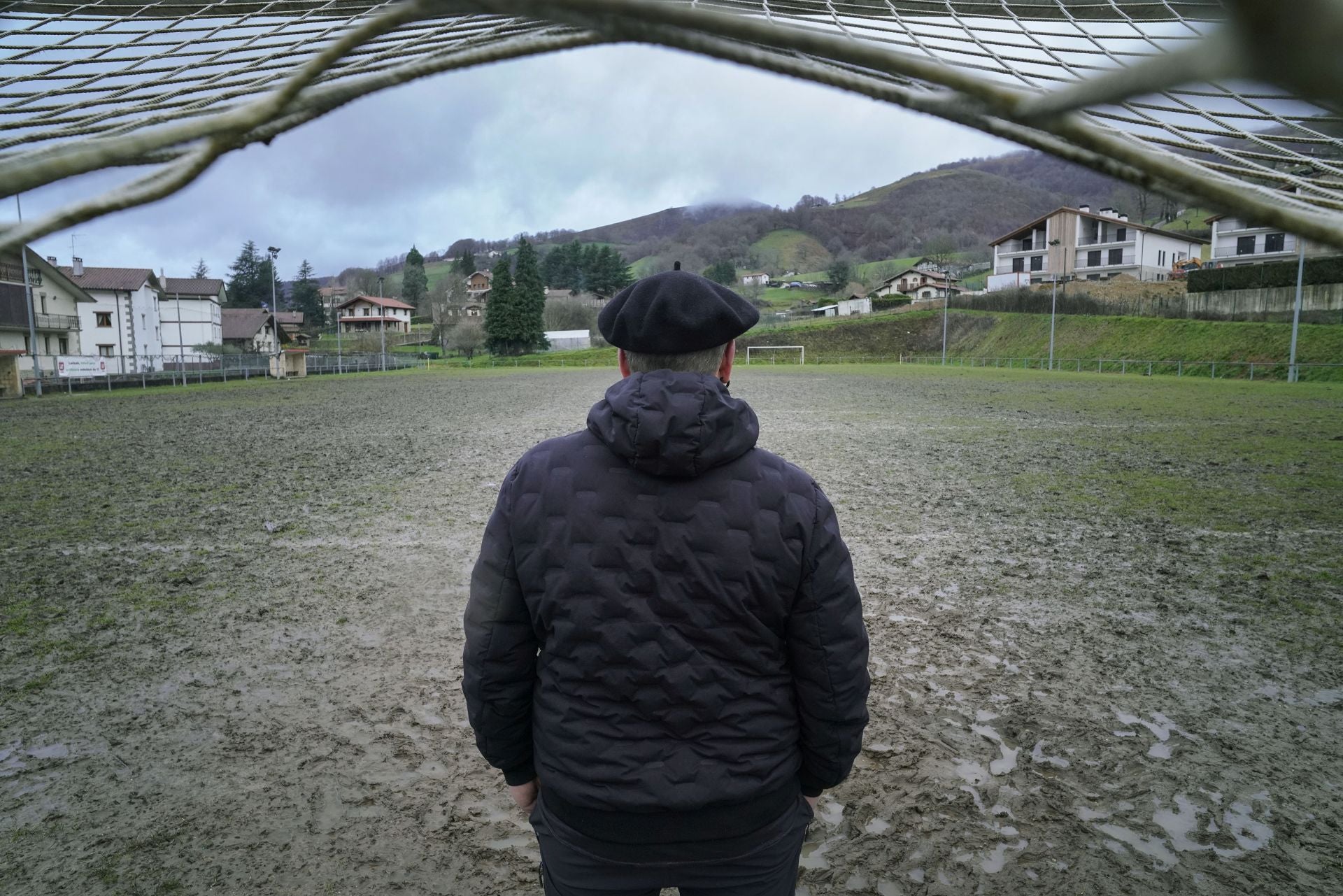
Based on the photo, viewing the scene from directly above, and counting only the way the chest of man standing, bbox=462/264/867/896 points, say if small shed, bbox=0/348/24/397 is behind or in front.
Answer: in front

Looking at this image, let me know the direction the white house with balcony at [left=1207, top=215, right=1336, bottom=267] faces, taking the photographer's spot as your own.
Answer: facing the viewer

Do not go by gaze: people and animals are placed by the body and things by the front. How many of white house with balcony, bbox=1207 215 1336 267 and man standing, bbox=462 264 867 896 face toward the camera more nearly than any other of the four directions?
1

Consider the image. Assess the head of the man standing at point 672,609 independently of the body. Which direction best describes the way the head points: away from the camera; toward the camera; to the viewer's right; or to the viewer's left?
away from the camera

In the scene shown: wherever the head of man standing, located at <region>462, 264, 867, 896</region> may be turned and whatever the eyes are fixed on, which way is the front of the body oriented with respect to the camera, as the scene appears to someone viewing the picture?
away from the camera

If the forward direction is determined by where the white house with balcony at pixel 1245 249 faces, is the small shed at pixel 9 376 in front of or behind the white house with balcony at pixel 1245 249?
in front

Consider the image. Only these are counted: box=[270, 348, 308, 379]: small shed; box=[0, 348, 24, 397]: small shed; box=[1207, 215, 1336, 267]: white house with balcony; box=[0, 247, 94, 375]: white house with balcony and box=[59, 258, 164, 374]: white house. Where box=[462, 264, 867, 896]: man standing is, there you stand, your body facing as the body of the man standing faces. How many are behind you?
0

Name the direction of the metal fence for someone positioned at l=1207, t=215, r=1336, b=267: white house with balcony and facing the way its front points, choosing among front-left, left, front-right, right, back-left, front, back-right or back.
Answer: front-right

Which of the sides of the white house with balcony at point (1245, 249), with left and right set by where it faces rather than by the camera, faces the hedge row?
front

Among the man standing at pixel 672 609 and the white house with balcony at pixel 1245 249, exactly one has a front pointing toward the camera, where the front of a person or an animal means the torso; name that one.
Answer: the white house with balcony

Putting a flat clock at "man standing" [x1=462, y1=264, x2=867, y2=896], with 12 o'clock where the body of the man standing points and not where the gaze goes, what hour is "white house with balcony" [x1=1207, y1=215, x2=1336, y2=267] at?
The white house with balcony is roughly at 1 o'clock from the man standing.

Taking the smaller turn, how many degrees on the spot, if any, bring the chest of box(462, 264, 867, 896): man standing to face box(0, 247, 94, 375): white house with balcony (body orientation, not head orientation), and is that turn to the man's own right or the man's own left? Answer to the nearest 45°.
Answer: approximately 45° to the man's own left

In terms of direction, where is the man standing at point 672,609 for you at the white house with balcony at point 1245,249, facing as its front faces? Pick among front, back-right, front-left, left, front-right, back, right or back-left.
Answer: front

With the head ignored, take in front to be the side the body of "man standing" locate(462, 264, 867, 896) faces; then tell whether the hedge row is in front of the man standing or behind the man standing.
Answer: in front

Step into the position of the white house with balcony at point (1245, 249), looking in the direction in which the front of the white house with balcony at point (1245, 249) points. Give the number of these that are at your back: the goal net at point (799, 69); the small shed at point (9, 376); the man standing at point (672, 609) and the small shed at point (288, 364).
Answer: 0

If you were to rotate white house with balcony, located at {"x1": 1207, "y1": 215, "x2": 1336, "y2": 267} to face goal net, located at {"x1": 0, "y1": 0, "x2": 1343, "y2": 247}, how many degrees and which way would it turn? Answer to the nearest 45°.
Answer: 0° — it already faces it
